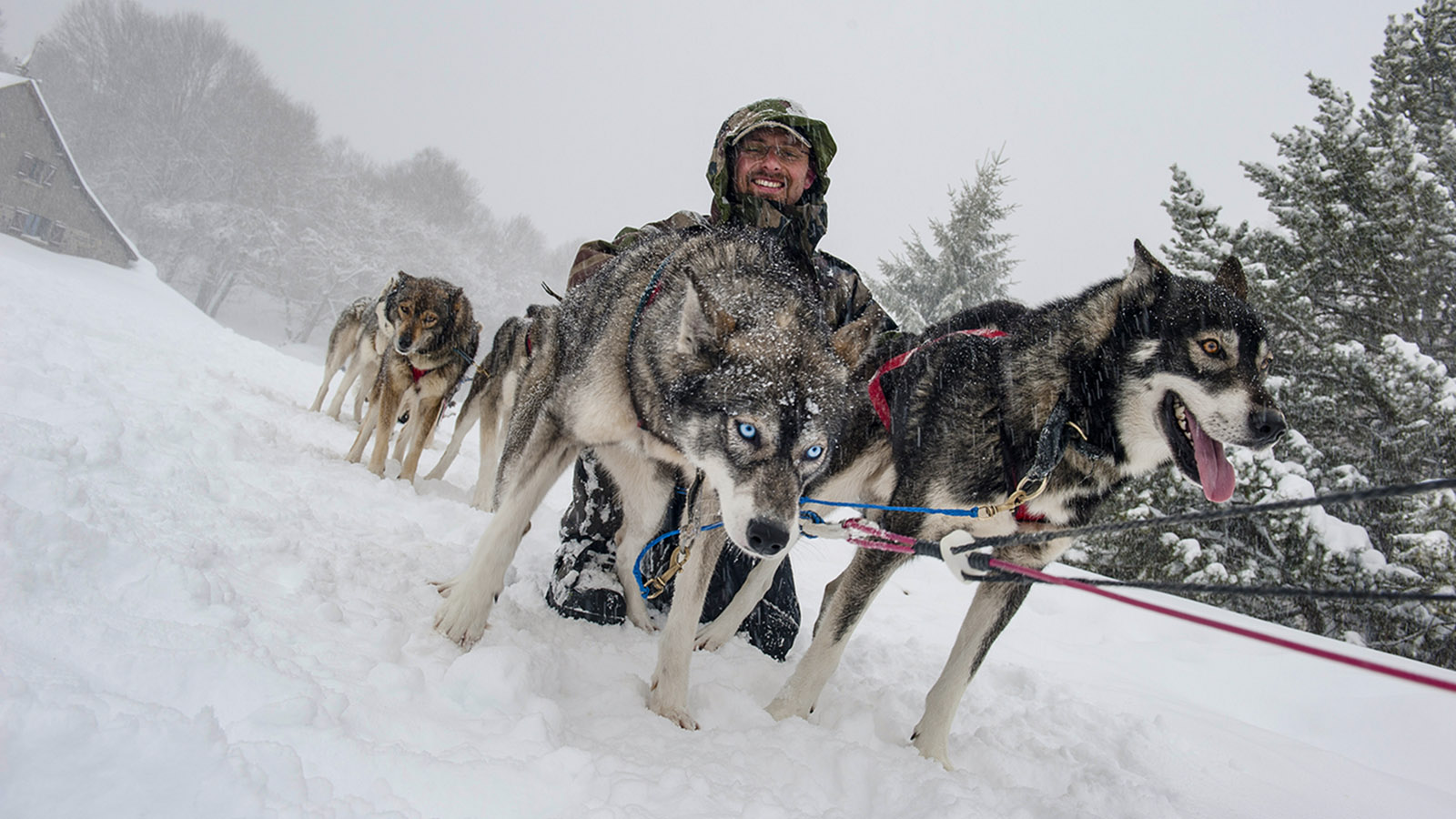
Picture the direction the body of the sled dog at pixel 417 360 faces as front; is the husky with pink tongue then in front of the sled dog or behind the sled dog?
in front

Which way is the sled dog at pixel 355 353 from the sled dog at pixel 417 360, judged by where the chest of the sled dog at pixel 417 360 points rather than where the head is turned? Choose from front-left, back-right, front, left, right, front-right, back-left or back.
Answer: back

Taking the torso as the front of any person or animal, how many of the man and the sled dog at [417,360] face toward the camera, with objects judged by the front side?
2

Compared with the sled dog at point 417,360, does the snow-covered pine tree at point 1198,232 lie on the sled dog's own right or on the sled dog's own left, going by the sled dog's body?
on the sled dog's own left

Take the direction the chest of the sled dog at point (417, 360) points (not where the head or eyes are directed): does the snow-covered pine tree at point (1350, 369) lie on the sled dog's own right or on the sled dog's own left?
on the sled dog's own left

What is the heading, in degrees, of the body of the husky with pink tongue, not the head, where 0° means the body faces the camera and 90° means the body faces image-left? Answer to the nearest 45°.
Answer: approximately 315°

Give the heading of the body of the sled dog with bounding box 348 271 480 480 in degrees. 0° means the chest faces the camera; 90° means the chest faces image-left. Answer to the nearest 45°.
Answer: approximately 0°
